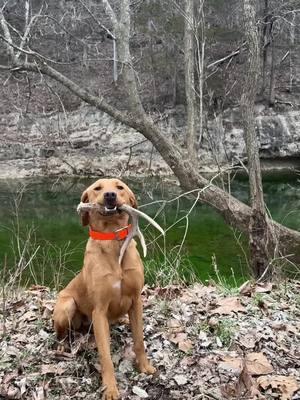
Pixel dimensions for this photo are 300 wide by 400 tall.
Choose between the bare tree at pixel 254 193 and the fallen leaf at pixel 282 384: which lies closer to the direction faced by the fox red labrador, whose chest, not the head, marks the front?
the fallen leaf

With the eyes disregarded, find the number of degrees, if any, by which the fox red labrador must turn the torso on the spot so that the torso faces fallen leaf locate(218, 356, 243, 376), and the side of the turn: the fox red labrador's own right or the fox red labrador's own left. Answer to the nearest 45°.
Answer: approximately 45° to the fox red labrador's own left

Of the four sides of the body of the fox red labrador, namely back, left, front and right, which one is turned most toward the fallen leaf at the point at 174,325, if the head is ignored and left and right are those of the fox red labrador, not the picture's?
left

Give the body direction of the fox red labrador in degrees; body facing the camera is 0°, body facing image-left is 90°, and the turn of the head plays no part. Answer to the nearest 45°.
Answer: approximately 315°

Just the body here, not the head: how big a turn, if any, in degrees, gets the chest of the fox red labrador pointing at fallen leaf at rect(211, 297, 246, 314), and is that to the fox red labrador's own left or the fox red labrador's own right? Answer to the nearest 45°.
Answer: approximately 90° to the fox red labrador's own left

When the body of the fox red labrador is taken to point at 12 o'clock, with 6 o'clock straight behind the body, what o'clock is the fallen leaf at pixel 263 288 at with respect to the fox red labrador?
The fallen leaf is roughly at 9 o'clock from the fox red labrador.

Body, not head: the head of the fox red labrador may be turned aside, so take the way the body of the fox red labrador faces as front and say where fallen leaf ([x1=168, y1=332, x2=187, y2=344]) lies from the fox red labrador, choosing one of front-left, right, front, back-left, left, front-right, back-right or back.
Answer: left

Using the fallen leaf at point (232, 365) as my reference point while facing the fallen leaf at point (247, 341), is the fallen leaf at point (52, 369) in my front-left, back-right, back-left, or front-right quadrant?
back-left

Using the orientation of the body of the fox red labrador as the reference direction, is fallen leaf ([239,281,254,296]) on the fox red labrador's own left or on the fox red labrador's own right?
on the fox red labrador's own left

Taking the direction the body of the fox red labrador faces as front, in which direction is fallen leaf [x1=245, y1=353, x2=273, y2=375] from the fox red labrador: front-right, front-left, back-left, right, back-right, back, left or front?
front-left

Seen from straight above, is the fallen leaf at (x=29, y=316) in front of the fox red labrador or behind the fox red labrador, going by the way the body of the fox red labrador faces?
behind

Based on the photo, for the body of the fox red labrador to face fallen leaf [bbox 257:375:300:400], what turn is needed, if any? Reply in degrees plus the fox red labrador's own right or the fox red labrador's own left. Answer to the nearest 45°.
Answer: approximately 45° to the fox red labrador's own left
